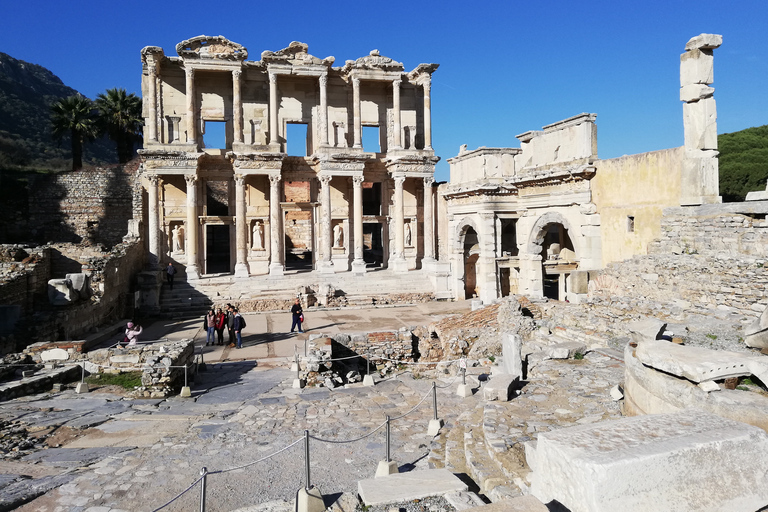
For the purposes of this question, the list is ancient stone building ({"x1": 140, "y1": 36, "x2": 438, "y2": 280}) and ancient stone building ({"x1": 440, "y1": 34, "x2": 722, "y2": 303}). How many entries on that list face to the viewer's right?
0

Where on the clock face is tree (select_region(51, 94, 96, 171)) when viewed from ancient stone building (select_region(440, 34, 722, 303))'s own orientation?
The tree is roughly at 2 o'clock from the ancient stone building.

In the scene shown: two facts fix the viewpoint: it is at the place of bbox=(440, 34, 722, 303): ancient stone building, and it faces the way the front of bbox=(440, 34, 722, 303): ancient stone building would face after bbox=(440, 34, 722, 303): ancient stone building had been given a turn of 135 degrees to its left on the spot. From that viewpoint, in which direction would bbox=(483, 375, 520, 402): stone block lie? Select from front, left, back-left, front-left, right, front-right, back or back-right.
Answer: right

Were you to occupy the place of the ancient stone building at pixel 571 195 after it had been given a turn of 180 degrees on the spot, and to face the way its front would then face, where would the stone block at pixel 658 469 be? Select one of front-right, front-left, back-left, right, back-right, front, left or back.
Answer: back-right

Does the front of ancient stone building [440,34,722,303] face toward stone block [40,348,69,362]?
yes

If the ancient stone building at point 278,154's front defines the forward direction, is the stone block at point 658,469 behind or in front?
in front

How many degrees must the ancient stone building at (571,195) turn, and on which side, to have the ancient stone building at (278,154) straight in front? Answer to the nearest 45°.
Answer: approximately 45° to its right

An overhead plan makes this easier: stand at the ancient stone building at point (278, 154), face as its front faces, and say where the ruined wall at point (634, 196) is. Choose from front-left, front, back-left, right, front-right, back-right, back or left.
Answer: front-left

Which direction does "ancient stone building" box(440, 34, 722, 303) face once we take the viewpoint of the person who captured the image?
facing the viewer and to the left of the viewer

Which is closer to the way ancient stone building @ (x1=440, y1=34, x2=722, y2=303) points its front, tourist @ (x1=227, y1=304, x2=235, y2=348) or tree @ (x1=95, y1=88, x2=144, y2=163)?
the tourist

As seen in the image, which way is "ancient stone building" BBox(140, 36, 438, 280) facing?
toward the camera

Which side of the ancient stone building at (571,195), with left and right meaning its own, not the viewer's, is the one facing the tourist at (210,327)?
front
